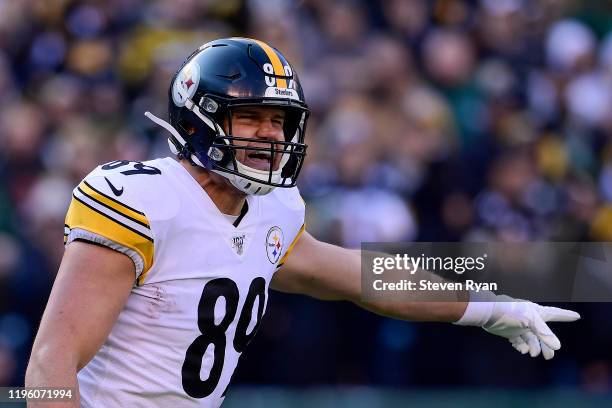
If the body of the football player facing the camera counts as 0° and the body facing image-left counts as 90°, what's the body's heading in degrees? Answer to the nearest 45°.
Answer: approximately 315°
